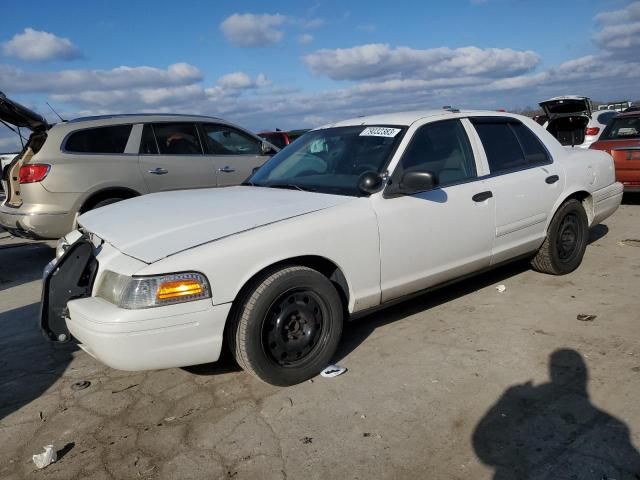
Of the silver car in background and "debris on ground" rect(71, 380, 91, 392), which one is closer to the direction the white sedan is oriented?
the debris on ground

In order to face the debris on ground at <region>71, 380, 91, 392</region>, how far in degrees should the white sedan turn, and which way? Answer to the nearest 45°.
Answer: approximately 45° to its right

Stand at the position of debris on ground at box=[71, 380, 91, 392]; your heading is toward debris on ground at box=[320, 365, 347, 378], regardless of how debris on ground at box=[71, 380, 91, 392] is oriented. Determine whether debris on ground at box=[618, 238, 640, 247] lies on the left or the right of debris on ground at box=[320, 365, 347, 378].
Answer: left

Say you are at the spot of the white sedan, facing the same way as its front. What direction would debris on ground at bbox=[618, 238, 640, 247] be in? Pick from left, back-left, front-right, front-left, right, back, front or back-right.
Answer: back

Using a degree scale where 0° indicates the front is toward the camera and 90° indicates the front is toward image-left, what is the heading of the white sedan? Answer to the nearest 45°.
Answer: approximately 45°

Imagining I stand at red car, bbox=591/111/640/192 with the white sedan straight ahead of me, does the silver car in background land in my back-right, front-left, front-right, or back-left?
front-right

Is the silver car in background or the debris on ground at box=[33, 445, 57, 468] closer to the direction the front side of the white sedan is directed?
the debris on ground

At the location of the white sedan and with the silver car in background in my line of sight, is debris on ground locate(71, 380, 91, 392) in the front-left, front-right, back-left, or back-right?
front-left

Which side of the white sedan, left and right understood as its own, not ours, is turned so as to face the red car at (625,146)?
back

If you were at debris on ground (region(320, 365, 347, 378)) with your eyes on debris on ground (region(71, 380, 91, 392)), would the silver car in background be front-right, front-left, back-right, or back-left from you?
front-right

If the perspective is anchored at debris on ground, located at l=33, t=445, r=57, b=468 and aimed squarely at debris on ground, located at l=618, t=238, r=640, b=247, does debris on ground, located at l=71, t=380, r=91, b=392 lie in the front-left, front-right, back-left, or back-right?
front-left

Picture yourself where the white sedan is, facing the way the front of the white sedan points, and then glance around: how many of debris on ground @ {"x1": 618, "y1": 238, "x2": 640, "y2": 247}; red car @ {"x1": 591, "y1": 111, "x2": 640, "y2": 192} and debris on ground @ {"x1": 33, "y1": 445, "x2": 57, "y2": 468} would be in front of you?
1

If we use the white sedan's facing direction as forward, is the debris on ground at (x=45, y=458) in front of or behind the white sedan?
in front
